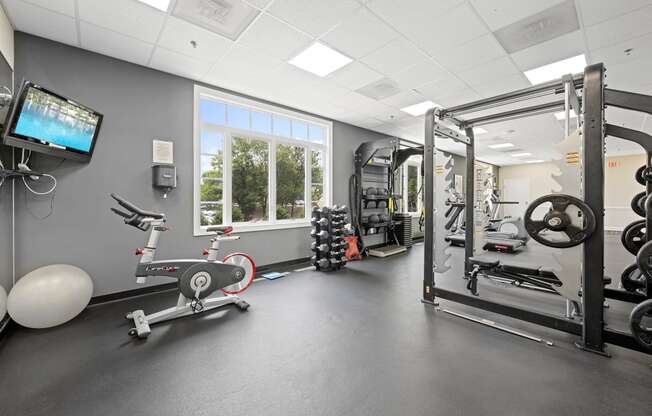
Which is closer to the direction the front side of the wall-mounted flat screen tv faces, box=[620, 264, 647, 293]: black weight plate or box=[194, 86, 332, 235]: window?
the black weight plate

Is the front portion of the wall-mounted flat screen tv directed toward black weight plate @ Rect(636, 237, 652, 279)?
yes

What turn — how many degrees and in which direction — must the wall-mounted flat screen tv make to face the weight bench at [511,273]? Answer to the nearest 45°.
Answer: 0° — it already faces it

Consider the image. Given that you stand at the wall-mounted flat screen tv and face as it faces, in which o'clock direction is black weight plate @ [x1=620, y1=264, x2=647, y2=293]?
The black weight plate is roughly at 12 o'clock from the wall-mounted flat screen tv.

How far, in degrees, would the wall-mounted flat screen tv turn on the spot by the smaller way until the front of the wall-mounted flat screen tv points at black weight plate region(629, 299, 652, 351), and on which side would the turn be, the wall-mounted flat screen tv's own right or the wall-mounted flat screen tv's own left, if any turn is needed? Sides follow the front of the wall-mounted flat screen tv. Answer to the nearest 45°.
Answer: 0° — it already faces it

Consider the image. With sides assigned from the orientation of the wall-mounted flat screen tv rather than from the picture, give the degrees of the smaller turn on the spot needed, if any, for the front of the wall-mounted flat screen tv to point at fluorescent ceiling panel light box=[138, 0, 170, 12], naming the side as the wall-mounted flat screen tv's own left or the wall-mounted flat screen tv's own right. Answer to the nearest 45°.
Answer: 0° — it already faces it

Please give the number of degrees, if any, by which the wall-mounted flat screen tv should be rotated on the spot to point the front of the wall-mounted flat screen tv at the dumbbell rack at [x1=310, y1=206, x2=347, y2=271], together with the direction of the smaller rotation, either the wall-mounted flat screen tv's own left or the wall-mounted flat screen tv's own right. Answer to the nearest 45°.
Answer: approximately 45° to the wall-mounted flat screen tv's own left

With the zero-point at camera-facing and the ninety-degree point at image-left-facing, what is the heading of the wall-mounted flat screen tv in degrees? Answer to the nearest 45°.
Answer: approximately 315°
